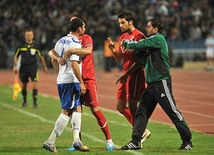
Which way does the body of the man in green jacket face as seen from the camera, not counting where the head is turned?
to the viewer's left

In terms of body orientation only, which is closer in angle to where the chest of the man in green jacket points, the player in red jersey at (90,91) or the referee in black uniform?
the player in red jersey

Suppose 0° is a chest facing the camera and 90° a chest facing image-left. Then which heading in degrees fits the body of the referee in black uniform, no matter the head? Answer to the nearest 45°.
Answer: approximately 0°

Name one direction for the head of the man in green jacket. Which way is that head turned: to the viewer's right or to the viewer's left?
to the viewer's left

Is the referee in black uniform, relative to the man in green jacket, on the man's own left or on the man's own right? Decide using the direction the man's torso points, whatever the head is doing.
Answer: on the man's own right

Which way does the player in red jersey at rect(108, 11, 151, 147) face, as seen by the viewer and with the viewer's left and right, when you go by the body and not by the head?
facing the viewer and to the left of the viewer

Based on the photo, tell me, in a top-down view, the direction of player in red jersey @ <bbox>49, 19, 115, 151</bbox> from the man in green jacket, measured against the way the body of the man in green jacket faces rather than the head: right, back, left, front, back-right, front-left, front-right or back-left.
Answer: front

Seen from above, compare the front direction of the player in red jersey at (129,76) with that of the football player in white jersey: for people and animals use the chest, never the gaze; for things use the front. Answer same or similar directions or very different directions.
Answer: very different directions

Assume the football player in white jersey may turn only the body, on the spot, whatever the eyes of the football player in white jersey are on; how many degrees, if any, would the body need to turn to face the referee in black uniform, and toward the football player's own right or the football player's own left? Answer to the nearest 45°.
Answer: approximately 45° to the football player's own left

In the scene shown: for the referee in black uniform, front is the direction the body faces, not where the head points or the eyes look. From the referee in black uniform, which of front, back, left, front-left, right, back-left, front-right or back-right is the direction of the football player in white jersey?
front

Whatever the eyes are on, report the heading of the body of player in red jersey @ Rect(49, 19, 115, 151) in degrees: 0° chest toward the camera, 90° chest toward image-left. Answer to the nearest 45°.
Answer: approximately 90°

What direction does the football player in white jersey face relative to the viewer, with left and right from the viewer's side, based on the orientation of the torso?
facing away from the viewer and to the right of the viewer

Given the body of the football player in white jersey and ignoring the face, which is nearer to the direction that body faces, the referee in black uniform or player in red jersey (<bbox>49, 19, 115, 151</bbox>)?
the player in red jersey

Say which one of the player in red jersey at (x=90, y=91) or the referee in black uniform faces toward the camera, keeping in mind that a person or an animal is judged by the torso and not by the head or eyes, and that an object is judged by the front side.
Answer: the referee in black uniform
